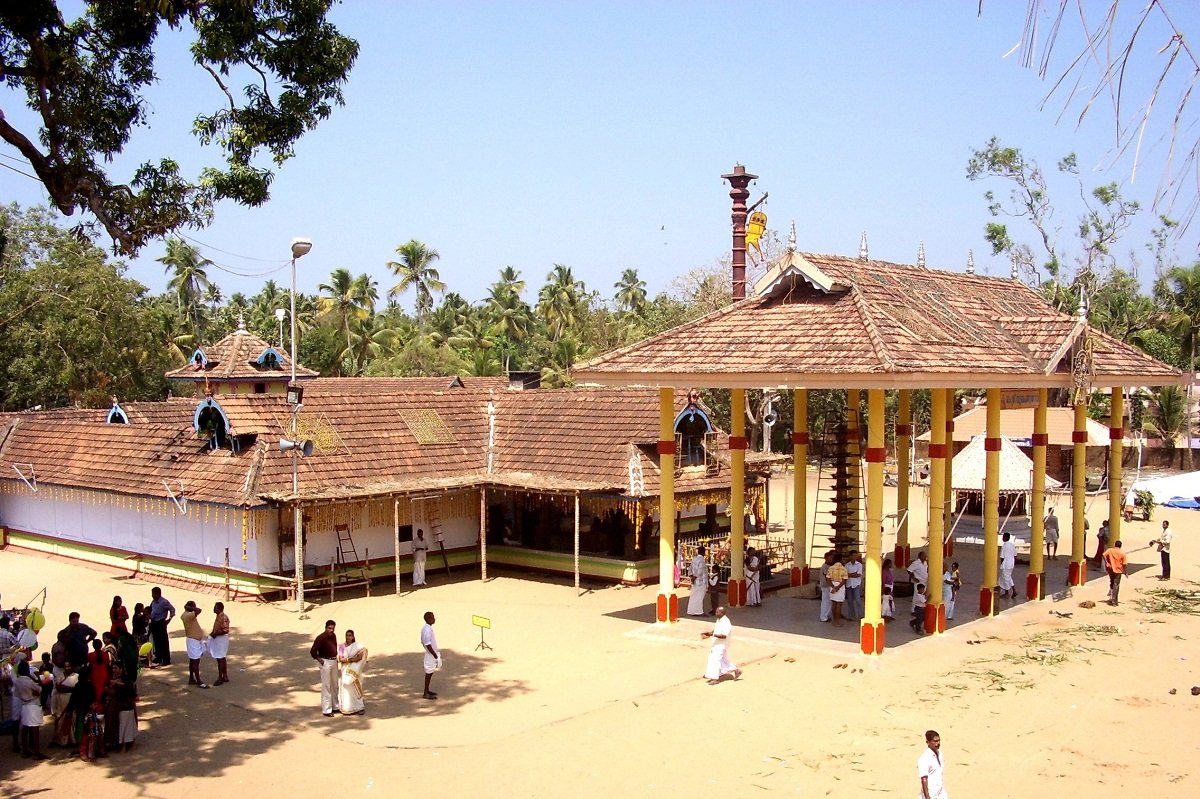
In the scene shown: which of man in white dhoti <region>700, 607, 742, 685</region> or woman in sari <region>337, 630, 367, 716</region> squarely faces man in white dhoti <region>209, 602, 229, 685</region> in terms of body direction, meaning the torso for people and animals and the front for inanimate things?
man in white dhoti <region>700, 607, 742, 685</region>

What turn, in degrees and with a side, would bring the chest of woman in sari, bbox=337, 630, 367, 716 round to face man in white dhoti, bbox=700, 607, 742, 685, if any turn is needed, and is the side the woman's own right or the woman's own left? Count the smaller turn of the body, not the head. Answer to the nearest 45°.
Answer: approximately 135° to the woman's own left

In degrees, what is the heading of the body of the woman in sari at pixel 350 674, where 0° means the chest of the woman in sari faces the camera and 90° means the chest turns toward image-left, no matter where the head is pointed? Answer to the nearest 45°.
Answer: approximately 45°

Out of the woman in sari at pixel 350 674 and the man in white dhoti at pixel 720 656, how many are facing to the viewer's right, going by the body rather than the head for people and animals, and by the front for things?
0

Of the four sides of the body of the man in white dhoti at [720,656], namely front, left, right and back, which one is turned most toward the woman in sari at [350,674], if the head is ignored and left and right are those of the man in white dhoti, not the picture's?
front

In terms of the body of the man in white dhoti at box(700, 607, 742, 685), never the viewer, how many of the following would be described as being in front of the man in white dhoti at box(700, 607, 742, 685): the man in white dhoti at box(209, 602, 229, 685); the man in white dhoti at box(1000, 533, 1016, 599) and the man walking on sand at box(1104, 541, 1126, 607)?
1

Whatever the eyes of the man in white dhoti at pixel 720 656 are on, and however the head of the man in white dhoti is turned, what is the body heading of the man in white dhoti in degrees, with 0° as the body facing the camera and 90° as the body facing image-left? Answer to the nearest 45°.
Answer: approximately 90°

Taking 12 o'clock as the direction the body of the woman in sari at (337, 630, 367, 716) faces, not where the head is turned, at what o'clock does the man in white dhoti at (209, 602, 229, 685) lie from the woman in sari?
The man in white dhoti is roughly at 3 o'clock from the woman in sari.

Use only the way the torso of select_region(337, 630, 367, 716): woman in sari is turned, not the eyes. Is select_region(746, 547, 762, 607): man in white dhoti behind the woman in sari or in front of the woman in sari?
behind

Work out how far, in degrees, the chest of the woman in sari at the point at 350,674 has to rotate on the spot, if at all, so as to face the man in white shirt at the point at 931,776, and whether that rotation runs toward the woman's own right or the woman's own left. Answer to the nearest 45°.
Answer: approximately 90° to the woman's own left

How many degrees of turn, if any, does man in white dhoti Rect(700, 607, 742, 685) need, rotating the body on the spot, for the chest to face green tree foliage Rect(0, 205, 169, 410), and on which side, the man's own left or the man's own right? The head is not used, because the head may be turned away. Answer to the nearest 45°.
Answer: approximately 45° to the man's own right
